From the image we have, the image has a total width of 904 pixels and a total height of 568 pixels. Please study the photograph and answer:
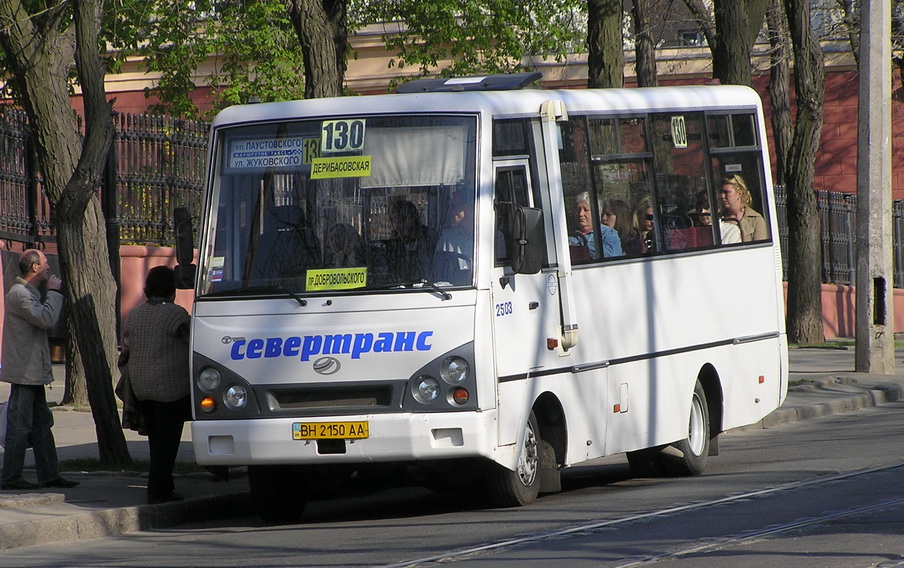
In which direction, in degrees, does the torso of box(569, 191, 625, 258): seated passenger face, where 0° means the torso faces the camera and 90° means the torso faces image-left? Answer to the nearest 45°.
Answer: approximately 45°

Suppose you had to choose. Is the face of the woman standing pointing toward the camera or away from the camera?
away from the camera

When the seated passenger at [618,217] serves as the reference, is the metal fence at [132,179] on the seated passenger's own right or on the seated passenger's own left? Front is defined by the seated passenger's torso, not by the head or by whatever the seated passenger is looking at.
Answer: on the seated passenger's own right

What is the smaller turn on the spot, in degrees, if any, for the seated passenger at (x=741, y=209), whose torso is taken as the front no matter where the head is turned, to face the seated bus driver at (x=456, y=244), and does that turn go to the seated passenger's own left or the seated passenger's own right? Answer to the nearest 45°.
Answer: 0° — they already face them

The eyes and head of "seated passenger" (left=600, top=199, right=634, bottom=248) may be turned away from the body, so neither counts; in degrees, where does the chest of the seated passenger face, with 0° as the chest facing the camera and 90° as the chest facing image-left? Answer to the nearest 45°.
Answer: approximately 45°

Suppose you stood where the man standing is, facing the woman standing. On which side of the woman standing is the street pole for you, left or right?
left

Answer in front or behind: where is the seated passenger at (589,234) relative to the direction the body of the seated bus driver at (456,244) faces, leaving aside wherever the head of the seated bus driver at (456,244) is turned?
behind

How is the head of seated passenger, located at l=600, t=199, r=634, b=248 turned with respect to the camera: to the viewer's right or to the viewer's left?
to the viewer's left

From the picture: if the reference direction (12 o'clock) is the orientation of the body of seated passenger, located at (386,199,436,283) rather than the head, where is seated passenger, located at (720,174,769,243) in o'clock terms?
seated passenger, located at (720,174,769,243) is roughly at 6 o'clock from seated passenger, located at (386,199,436,283).

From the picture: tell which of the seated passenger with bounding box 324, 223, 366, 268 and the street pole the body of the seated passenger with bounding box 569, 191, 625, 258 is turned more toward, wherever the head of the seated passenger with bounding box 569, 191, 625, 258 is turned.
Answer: the seated passenger

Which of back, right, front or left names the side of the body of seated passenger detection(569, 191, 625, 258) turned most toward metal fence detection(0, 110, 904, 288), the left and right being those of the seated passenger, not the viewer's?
right
